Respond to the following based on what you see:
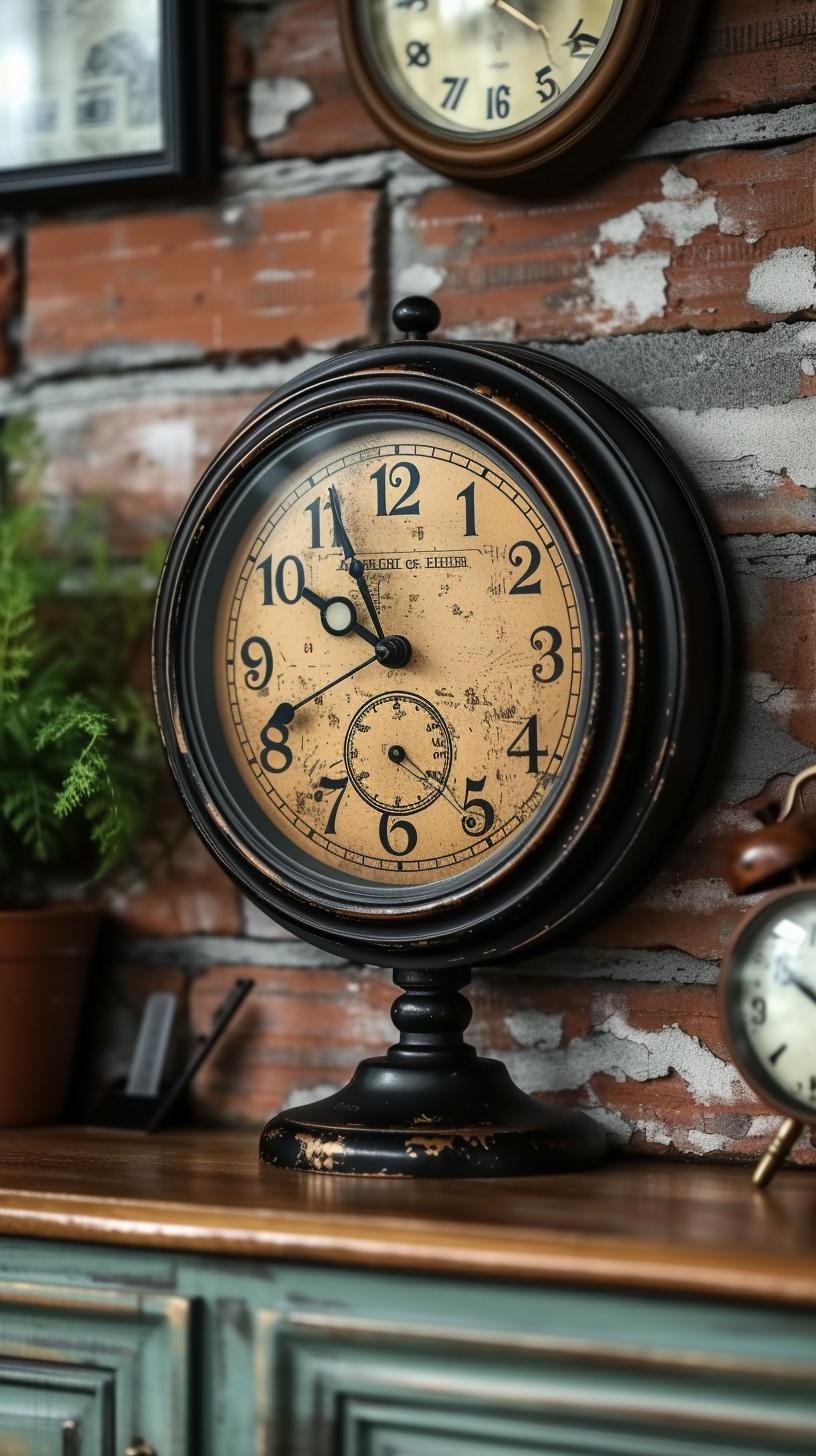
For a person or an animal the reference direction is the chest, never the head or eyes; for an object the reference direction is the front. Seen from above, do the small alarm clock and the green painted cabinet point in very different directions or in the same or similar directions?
same or similar directions

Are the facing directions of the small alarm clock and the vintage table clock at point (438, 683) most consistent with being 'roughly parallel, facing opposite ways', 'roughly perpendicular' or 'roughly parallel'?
roughly parallel

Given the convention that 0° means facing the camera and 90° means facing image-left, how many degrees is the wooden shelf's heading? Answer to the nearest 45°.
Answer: approximately 45°

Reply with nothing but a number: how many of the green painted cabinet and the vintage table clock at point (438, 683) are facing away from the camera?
0

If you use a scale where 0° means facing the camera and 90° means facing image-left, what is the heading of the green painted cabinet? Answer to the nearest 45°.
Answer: approximately 45°

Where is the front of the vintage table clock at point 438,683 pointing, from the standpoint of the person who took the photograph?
facing the viewer and to the left of the viewer
